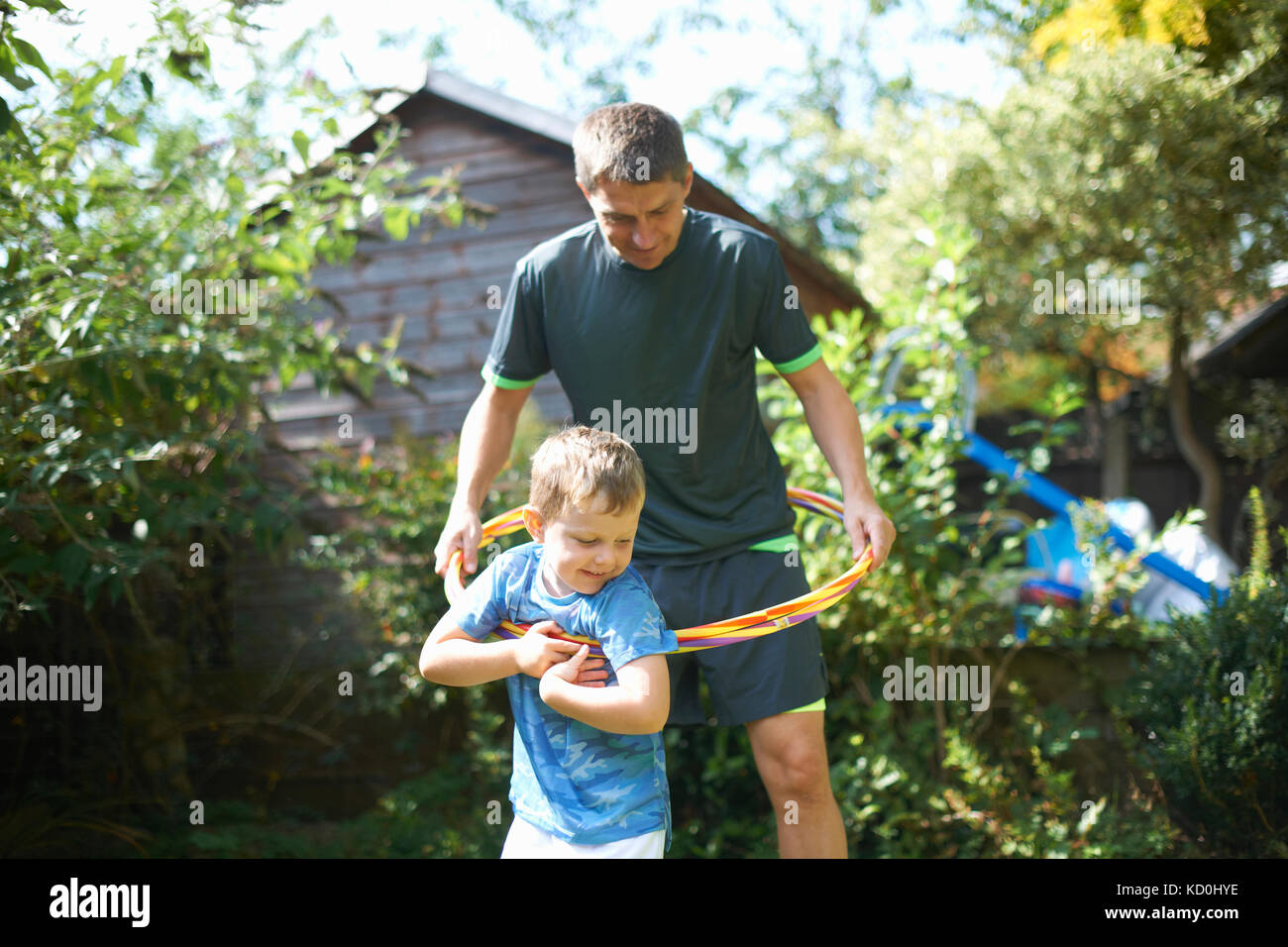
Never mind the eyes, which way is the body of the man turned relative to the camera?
toward the camera

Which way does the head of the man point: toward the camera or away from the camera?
toward the camera

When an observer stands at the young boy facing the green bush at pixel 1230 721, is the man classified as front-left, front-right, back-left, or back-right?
front-left

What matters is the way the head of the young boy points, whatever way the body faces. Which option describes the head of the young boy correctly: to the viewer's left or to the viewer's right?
to the viewer's right

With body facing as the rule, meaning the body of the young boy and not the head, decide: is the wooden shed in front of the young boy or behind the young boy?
behind

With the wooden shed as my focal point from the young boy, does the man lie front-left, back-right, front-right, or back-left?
front-right

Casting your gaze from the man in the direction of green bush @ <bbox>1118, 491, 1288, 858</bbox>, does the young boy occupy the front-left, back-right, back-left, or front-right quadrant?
back-right

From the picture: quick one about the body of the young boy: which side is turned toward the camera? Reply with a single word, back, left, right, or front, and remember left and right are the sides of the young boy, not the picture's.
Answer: front

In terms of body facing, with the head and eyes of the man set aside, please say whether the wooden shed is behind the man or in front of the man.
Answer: behind

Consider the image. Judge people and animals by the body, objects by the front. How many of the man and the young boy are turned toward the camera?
2

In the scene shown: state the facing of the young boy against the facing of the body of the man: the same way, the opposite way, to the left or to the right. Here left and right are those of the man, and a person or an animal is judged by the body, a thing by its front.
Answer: the same way
